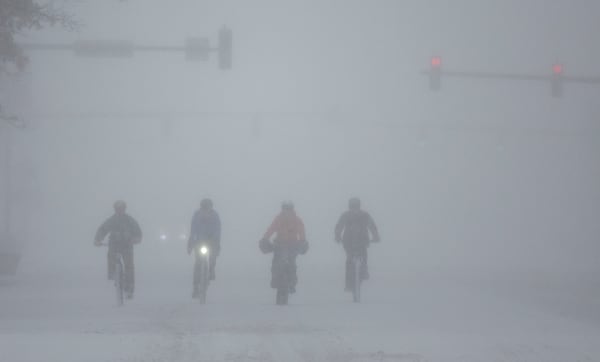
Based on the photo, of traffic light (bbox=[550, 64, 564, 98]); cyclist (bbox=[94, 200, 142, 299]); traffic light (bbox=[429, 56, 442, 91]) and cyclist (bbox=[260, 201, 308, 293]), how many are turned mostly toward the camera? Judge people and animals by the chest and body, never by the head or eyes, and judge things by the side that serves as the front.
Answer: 4

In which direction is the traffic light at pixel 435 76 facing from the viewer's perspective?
toward the camera

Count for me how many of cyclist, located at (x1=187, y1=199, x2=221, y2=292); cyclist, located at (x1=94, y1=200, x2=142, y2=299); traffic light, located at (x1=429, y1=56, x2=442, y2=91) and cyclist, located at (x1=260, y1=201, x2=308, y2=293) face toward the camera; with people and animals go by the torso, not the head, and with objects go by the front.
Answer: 4

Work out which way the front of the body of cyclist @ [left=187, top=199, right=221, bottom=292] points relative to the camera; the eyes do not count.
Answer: toward the camera

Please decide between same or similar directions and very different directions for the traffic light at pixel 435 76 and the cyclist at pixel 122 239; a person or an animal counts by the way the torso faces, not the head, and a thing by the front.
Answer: same or similar directions

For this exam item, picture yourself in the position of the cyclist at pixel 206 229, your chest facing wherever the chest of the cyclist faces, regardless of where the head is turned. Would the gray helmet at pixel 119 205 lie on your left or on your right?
on your right

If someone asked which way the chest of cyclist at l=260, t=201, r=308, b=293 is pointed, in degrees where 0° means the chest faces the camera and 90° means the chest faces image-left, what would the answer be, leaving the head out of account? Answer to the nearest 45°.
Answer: approximately 0°

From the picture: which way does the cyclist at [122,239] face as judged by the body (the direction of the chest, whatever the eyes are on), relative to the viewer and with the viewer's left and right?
facing the viewer

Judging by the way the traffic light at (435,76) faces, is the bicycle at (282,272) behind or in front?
in front

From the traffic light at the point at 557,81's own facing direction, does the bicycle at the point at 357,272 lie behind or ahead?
ahead
